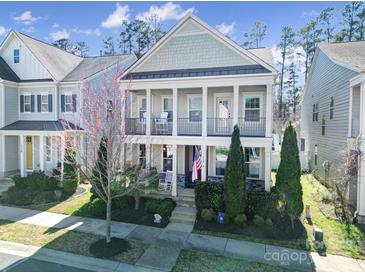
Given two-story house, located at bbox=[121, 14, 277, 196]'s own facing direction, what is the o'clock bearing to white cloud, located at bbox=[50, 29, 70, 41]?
The white cloud is roughly at 4 o'clock from the two-story house.

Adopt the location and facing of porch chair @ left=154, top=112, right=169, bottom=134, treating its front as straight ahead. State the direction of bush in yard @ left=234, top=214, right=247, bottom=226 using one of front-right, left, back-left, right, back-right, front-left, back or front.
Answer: left

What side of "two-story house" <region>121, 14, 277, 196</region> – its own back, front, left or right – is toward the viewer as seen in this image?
front

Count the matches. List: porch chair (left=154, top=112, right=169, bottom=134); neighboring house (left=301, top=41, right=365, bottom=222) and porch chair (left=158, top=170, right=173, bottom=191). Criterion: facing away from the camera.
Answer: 0

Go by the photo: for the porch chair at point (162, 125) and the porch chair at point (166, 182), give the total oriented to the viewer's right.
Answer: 0

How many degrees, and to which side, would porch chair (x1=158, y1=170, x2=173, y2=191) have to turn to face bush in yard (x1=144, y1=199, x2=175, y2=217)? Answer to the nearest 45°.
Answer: approximately 45° to its left

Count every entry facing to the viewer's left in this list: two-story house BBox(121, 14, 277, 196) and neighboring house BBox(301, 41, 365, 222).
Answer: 0

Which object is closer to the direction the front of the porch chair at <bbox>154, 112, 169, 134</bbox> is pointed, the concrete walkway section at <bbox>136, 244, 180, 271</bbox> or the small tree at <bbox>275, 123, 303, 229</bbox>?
the concrete walkway section

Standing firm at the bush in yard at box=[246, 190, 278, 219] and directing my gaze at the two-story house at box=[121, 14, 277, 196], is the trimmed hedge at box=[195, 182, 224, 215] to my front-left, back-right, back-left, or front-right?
front-left

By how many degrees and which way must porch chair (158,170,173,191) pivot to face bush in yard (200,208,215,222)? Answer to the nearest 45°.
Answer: approximately 90° to its left

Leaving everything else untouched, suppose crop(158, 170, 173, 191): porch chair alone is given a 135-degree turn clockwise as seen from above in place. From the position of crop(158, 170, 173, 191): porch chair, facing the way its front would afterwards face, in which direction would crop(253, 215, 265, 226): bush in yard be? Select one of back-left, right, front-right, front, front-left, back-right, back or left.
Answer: back-right

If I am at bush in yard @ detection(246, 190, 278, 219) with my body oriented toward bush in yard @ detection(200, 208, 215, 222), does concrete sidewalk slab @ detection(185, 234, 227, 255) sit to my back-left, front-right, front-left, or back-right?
front-left

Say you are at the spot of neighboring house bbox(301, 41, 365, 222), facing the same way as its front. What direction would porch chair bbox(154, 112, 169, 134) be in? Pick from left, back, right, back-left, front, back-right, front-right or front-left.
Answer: right

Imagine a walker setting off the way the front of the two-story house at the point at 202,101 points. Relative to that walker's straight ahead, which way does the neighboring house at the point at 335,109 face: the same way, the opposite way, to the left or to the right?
the same way

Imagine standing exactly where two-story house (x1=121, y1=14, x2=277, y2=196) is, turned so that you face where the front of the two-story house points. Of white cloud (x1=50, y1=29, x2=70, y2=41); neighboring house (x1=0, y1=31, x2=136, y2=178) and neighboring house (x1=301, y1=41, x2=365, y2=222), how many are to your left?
1

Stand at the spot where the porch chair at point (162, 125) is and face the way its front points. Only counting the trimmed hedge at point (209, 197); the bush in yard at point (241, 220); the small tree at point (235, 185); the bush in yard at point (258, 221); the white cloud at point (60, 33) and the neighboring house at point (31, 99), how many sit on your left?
4

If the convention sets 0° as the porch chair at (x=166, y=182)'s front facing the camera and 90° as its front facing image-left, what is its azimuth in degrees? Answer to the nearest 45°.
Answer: approximately 45°

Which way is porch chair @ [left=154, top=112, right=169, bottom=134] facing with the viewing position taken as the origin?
facing the viewer and to the left of the viewer

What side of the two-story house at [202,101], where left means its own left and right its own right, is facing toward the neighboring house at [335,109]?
left
